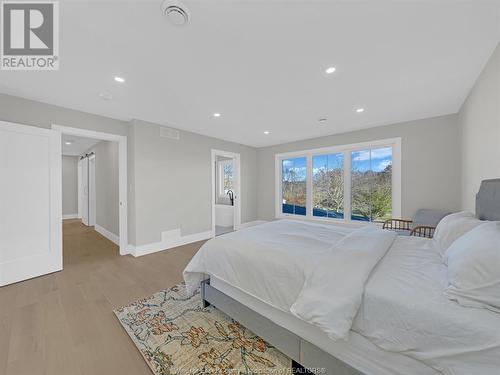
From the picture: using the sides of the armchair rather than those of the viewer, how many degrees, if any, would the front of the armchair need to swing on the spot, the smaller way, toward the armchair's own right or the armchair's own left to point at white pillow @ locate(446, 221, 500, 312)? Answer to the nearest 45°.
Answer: approximately 45° to the armchair's own left

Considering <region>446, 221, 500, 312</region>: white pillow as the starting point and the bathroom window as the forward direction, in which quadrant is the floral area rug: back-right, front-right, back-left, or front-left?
front-left

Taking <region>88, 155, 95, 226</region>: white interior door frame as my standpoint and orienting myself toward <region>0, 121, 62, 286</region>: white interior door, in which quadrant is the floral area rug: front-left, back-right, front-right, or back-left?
front-left

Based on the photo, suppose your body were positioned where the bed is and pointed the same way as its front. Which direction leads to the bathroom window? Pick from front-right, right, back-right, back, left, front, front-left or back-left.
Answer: front

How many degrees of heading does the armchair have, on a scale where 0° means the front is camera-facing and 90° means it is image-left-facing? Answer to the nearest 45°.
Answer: approximately 45°

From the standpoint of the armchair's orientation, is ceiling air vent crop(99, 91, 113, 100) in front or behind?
in front

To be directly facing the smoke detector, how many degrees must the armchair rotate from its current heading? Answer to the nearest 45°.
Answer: approximately 45° to its left

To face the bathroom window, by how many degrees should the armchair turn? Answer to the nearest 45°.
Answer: approximately 45° to its right

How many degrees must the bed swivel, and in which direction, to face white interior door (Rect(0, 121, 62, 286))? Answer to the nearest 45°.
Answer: approximately 45° to its left

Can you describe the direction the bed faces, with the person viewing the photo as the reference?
facing away from the viewer and to the left of the viewer

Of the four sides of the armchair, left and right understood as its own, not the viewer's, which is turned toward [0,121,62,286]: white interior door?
front

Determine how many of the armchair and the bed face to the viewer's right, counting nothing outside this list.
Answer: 0

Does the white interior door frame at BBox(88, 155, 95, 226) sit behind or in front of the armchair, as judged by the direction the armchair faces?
in front
